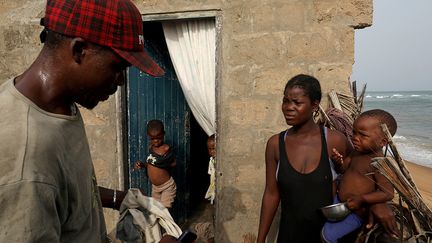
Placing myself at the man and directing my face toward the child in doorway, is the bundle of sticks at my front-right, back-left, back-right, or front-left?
front-right

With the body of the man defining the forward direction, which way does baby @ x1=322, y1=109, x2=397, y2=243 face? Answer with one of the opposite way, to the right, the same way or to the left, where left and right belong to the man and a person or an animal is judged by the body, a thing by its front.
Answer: the opposite way

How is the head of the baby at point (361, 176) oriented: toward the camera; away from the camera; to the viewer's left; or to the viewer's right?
to the viewer's left

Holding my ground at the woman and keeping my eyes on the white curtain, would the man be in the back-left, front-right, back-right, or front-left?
back-left

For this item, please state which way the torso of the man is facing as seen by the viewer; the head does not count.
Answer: to the viewer's right

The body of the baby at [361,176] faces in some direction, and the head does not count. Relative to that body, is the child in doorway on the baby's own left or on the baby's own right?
on the baby's own right

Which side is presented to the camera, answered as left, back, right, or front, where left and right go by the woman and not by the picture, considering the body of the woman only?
front

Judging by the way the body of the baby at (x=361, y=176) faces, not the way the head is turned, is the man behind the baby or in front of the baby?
in front

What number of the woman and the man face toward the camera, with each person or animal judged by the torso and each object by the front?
1

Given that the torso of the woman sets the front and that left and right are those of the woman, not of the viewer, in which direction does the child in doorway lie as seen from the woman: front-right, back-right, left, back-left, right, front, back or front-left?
back-right

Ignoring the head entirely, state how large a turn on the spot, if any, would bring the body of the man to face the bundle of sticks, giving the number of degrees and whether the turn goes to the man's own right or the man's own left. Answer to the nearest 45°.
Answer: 0° — they already face it
